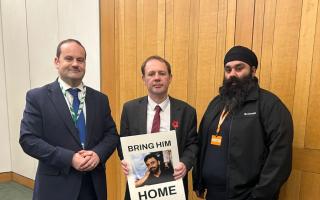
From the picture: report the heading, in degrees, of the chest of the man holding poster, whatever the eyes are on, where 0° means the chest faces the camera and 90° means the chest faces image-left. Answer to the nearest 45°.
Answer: approximately 0°

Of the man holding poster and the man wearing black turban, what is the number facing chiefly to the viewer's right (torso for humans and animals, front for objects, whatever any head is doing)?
0

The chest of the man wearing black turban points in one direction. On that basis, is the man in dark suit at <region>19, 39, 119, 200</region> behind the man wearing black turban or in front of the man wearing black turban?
in front

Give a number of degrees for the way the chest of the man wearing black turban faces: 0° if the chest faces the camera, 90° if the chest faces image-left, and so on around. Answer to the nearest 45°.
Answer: approximately 45°
